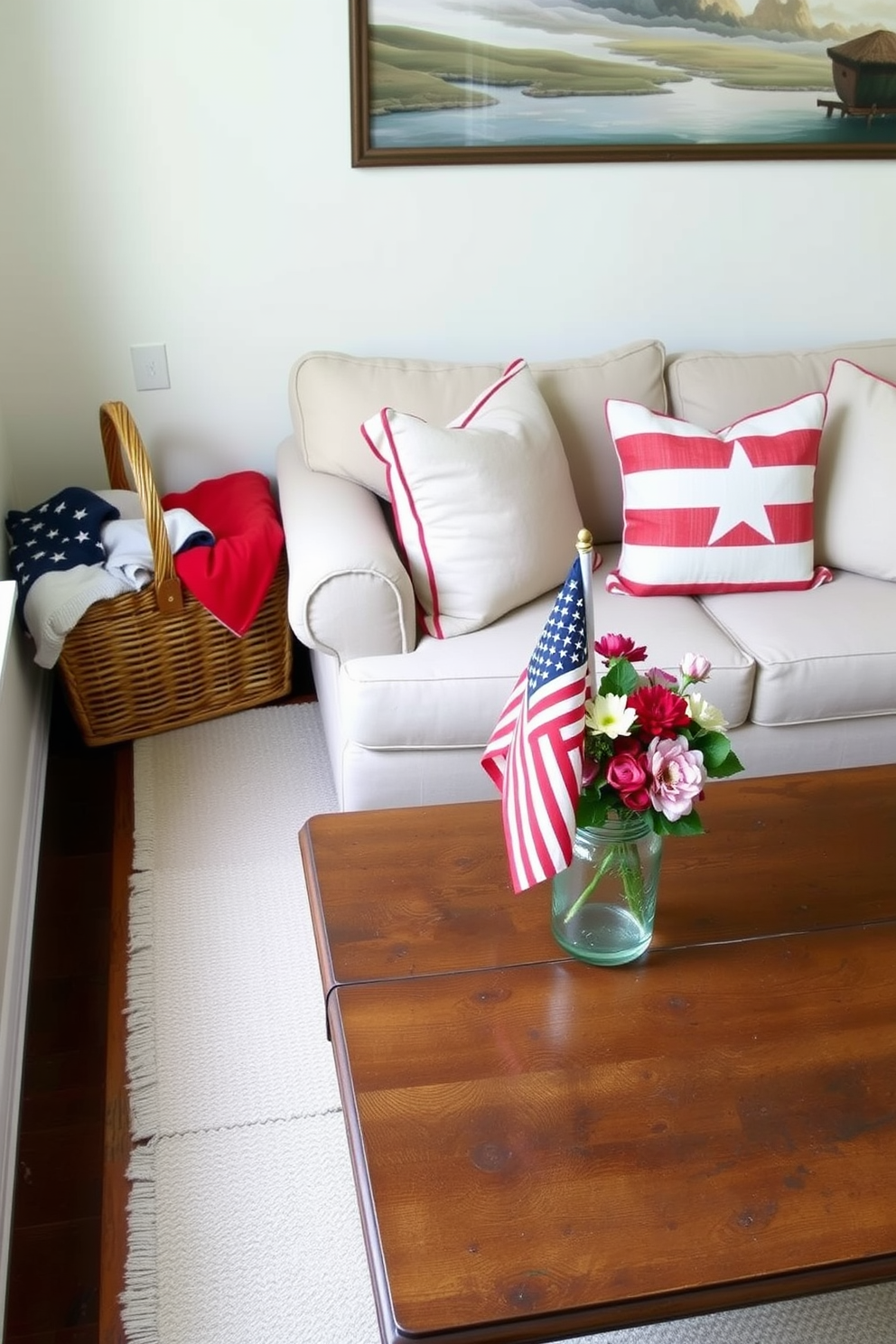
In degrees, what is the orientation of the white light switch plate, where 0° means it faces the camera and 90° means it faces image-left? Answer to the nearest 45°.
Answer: approximately 0°

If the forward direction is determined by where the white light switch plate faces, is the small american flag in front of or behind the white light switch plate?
in front

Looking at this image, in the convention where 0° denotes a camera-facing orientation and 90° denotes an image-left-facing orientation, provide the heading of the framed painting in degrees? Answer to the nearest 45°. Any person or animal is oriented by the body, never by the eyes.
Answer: approximately 0°

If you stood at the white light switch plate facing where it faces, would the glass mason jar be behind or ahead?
ahead

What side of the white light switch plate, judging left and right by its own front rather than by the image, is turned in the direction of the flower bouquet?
front

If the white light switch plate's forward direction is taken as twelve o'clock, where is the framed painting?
The framed painting is roughly at 9 o'clock from the white light switch plate.

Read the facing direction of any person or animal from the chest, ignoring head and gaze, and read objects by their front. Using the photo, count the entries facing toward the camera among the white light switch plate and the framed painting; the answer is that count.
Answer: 2

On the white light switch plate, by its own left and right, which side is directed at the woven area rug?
front

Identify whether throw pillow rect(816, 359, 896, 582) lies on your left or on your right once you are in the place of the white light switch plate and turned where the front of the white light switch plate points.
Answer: on your left
